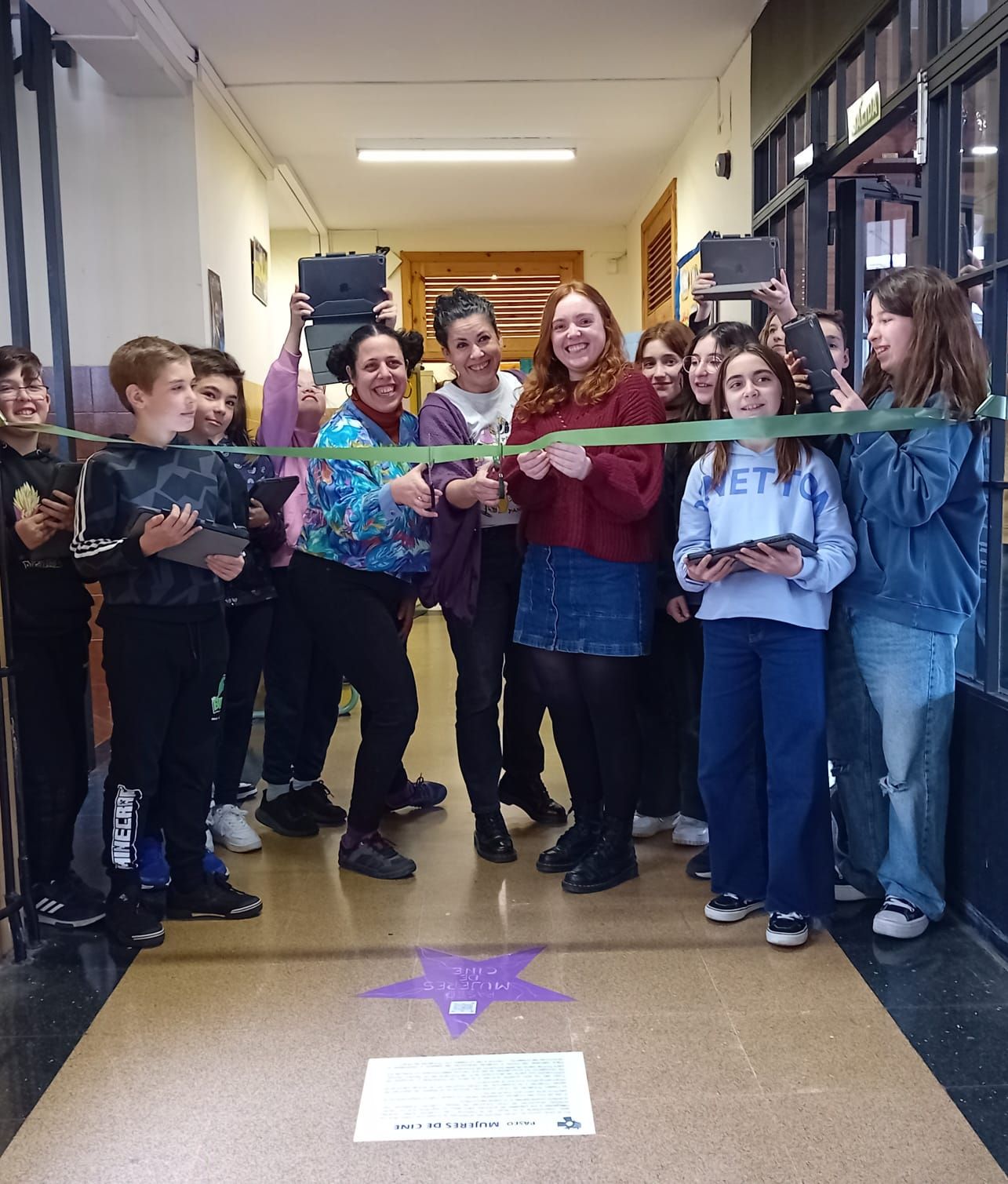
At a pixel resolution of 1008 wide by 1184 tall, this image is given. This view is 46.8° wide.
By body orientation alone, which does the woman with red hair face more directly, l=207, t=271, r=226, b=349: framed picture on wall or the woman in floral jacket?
the woman in floral jacket

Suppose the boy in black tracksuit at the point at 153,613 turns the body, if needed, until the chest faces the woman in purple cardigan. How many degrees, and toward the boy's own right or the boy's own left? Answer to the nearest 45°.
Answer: approximately 45° to the boy's own left

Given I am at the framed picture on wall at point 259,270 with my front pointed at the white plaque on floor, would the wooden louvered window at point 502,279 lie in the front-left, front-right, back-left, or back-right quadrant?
back-left

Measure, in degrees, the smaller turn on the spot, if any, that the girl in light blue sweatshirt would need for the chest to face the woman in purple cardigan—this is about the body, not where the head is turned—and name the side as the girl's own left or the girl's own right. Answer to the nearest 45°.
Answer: approximately 90° to the girl's own right

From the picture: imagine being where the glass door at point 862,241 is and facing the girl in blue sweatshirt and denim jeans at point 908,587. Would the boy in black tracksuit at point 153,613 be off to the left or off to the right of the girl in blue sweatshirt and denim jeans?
right

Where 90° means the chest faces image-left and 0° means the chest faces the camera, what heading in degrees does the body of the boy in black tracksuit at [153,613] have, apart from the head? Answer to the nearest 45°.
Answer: approximately 315°

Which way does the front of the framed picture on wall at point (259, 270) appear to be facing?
to the viewer's right

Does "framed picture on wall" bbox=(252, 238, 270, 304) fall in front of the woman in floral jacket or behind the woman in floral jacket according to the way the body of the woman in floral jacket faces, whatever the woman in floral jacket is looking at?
behind

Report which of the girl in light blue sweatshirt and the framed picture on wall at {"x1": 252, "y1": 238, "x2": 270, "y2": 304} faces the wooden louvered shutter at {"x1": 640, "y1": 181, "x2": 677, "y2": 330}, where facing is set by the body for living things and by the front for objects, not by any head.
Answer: the framed picture on wall

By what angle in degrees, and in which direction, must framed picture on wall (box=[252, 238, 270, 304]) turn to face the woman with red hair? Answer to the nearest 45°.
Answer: approximately 90° to its right

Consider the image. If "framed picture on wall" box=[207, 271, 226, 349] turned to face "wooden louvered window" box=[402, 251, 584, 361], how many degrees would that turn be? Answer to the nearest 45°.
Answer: approximately 45° to its left

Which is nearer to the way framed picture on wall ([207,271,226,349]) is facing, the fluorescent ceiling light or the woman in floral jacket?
the fluorescent ceiling light

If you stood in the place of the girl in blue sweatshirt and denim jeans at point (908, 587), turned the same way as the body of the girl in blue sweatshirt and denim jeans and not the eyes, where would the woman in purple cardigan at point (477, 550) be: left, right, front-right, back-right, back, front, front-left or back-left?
front-right

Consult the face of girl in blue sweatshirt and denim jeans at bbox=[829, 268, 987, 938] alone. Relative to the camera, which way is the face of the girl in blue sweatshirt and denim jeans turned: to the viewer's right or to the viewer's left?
to the viewer's left
